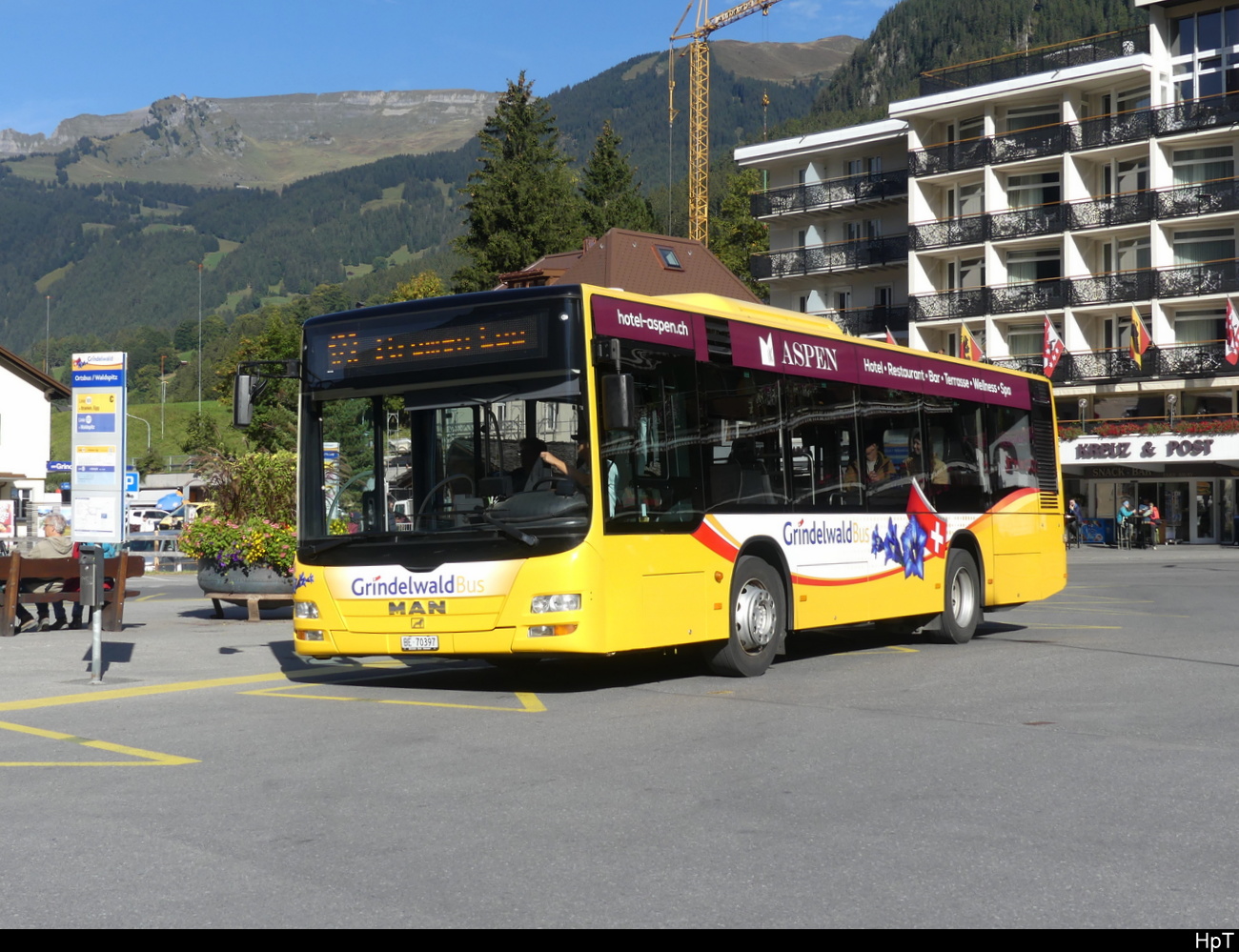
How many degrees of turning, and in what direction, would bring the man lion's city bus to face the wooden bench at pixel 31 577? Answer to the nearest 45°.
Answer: approximately 90° to its right

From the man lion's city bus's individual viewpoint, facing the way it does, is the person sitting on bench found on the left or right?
on its right

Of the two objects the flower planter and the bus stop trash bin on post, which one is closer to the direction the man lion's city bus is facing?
the bus stop trash bin on post

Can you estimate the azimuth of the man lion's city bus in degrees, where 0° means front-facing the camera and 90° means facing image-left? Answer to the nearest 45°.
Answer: approximately 45°

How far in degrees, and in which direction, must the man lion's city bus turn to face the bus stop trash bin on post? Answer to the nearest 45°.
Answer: approximately 45° to its right

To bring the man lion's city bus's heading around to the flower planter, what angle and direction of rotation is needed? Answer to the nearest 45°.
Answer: approximately 90° to its right
